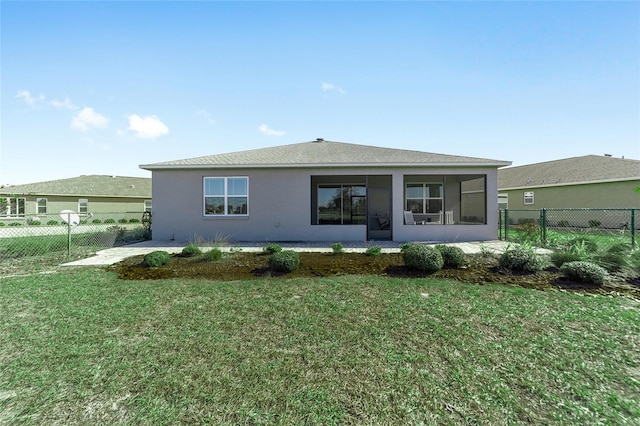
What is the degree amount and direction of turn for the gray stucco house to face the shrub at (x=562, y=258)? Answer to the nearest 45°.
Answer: approximately 135° to its right

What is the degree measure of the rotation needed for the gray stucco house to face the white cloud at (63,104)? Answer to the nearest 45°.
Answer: approximately 90° to its left

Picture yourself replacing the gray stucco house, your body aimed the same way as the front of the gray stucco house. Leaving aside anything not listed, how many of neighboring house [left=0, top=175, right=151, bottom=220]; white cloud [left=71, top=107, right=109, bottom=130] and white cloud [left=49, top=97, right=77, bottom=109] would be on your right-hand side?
0

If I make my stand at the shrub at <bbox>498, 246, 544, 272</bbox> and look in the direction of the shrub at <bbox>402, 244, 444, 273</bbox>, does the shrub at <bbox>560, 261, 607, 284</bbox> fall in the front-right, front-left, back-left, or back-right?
back-left

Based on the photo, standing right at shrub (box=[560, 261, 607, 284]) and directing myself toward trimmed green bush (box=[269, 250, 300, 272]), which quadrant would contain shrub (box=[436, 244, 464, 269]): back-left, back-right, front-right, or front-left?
front-right

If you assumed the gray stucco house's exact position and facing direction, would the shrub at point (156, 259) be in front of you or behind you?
behind

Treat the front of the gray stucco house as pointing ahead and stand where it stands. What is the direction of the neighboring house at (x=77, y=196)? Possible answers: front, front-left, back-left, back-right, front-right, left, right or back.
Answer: front-left

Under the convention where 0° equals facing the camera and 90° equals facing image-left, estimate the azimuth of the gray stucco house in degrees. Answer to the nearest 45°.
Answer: approximately 180°

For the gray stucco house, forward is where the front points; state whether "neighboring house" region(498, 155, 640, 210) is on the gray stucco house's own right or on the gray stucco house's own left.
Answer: on the gray stucco house's own right

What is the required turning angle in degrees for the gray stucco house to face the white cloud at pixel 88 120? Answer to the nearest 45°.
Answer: approximately 90° to its left
